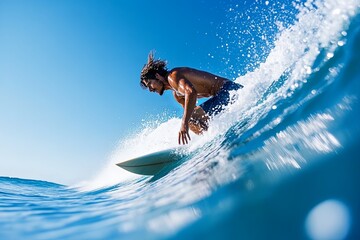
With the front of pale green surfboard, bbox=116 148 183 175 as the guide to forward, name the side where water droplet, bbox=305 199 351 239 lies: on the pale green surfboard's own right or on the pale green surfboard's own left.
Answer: on the pale green surfboard's own left

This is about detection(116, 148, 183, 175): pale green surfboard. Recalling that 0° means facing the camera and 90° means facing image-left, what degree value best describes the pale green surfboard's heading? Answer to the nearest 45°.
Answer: approximately 90°
